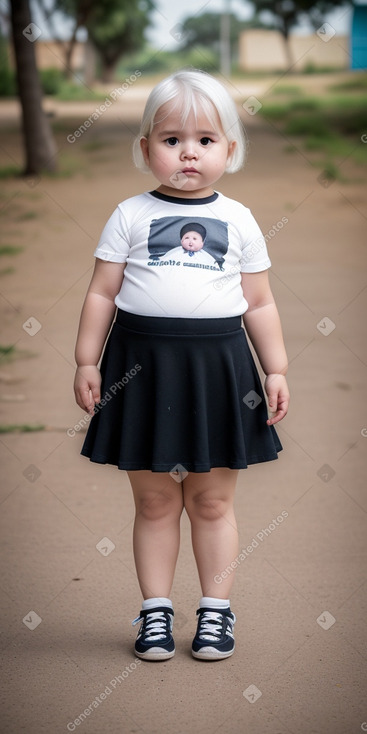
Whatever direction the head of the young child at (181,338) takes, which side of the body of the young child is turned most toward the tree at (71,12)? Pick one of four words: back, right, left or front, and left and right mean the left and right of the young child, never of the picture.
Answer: back

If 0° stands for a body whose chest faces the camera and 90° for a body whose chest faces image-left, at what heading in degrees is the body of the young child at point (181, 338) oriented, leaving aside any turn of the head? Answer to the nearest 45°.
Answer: approximately 0°
